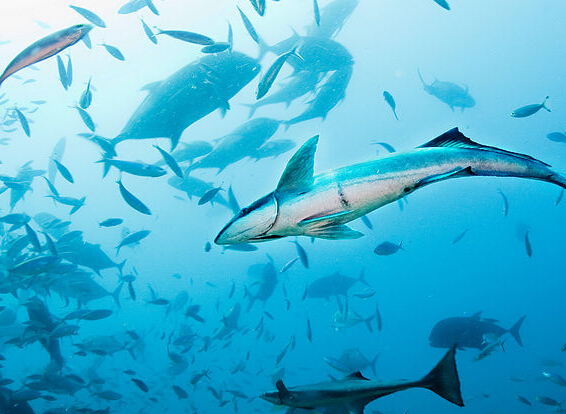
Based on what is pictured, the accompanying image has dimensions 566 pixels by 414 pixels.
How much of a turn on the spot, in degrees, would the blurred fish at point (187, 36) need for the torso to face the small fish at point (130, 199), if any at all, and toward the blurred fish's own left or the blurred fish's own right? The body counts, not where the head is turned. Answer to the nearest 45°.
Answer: approximately 135° to the blurred fish's own left

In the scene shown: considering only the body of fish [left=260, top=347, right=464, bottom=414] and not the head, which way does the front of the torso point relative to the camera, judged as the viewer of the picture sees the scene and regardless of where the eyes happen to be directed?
to the viewer's left

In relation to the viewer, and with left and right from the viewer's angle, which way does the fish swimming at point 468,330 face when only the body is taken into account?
facing to the left of the viewer

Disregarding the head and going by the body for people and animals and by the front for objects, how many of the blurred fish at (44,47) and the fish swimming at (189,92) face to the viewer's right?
2

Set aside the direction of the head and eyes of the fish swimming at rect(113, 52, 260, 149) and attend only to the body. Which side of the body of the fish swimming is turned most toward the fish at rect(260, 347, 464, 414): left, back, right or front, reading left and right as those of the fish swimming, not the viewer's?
right

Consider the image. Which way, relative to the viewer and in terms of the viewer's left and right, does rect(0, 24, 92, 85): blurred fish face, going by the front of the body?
facing to the right of the viewer

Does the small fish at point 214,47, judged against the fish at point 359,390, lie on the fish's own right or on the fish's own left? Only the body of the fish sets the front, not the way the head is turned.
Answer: on the fish's own right
